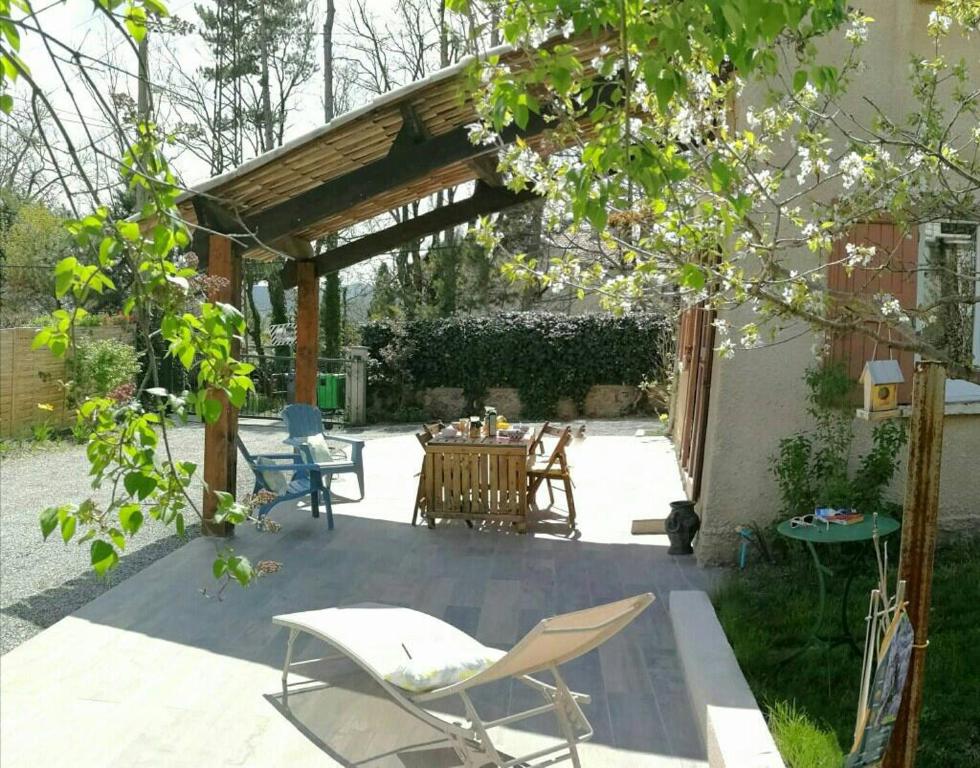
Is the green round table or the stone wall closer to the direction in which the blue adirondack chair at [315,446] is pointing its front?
the green round table

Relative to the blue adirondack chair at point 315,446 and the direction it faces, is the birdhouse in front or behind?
in front

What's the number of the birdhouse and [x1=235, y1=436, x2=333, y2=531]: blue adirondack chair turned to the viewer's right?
1

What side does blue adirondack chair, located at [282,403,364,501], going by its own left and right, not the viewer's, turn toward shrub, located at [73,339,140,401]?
back

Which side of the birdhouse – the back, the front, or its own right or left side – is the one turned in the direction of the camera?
front

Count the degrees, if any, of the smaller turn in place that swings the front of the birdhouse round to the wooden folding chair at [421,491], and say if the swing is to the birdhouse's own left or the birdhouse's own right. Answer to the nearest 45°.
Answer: approximately 135° to the birdhouse's own right

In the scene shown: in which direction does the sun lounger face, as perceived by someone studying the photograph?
facing away from the viewer and to the left of the viewer

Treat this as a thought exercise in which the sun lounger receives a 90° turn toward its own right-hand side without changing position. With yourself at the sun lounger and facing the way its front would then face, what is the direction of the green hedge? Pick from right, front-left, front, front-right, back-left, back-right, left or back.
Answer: front-left

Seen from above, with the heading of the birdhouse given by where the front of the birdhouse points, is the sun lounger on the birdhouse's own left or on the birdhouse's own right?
on the birdhouse's own right

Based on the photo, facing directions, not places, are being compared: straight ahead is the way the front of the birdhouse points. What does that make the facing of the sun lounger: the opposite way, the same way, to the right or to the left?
to the right
